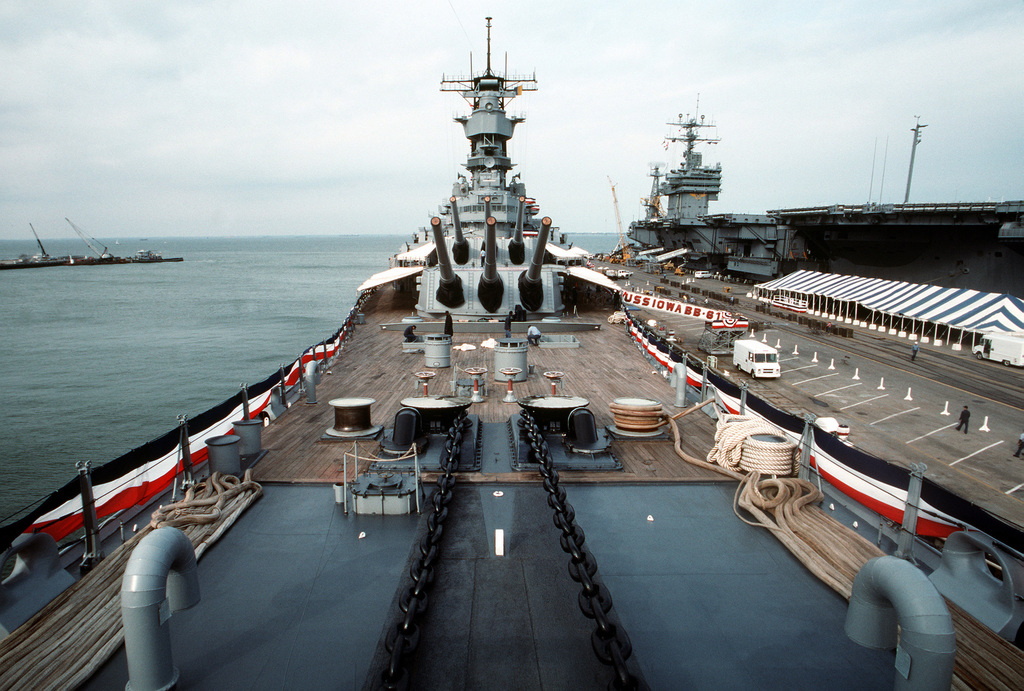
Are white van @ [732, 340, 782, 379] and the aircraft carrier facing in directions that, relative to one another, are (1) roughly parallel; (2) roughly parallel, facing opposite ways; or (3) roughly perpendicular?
roughly parallel

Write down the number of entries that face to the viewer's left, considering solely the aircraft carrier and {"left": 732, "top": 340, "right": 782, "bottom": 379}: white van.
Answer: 0

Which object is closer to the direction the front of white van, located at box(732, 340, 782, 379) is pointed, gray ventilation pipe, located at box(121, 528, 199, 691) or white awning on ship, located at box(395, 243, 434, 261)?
the gray ventilation pipe

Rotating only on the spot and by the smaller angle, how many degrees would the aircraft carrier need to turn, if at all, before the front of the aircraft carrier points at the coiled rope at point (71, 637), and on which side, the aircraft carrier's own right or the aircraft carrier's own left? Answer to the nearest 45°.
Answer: approximately 45° to the aircraft carrier's own right

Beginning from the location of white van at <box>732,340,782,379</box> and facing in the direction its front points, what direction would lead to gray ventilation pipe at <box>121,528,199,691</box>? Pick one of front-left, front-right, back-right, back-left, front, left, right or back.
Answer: front-right

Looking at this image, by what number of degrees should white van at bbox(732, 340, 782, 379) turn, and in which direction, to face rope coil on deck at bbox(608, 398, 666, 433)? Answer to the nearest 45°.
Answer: approximately 45° to its right

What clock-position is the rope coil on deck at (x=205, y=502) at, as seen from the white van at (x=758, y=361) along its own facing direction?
The rope coil on deck is roughly at 2 o'clock from the white van.

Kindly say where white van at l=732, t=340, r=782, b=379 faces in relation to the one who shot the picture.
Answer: facing the viewer and to the right of the viewer

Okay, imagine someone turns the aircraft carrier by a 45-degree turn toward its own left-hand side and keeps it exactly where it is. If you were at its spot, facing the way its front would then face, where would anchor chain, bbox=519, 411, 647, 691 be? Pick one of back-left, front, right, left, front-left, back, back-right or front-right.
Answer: right

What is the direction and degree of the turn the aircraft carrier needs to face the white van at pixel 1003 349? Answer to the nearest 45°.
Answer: approximately 45° to its right

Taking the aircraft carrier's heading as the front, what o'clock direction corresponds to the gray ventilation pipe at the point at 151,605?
The gray ventilation pipe is roughly at 2 o'clock from the aircraft carrier.

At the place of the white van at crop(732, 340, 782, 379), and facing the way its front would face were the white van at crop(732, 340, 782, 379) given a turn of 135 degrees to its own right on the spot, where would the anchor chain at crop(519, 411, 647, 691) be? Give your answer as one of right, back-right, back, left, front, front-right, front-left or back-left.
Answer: left

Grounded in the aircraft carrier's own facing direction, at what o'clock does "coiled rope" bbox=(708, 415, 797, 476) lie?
The coiled rope is roughly at 2 o'clock from the aircraft carrier.
